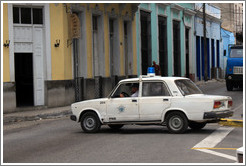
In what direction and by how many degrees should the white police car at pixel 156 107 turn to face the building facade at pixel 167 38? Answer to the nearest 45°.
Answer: approximately 45° to its right

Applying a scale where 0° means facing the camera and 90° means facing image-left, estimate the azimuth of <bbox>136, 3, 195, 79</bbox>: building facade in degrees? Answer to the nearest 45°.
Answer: approximately 315°

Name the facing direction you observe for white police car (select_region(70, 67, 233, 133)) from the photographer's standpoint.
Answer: facing away from the viewer and to the left of the viewer

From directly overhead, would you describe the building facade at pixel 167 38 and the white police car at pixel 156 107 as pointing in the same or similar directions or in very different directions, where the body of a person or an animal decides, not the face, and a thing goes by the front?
very different directions

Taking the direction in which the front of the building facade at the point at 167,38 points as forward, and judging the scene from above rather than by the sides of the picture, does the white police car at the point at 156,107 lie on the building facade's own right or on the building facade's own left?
on the building facade's own right
